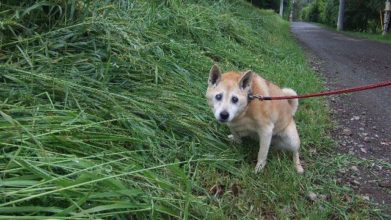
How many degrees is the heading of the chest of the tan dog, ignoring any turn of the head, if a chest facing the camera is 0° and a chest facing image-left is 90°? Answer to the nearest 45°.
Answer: approximately 45°
